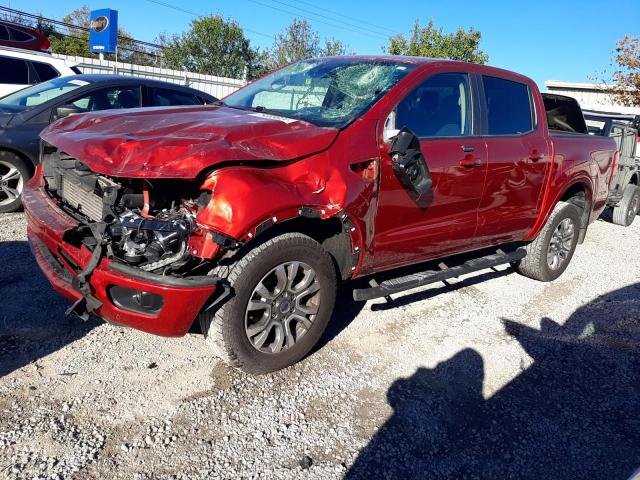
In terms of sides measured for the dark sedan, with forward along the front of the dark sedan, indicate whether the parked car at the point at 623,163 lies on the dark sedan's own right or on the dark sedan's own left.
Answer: on the dark sedan's own left

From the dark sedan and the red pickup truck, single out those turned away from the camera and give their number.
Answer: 0

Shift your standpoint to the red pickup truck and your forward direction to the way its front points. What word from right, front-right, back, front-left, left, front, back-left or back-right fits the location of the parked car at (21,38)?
right

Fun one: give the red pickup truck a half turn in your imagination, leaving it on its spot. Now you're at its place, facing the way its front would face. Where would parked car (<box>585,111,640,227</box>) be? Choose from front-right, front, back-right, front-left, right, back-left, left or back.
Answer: front

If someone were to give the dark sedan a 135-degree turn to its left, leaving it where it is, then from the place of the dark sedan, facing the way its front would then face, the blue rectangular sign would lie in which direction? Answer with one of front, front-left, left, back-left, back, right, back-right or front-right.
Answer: left

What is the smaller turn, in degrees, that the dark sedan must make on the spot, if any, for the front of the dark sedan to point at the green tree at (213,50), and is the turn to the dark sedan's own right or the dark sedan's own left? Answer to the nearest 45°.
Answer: approximately 135° to the dark sedan's own right

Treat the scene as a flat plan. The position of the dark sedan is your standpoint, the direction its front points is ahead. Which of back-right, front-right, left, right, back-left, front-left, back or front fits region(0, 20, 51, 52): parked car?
back-right

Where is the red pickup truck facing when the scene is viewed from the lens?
facing the viewer and to the left of the viewer

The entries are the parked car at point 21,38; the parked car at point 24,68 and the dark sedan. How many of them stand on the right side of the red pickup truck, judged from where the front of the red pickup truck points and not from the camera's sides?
3

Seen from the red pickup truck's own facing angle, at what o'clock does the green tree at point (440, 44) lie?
The green tree is roughly at 5 o'clock from the red pickup truck.

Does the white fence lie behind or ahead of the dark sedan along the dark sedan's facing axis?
behind
